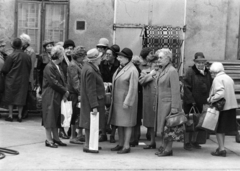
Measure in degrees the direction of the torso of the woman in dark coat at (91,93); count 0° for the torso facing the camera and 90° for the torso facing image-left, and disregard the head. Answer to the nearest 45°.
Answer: approximately 270°

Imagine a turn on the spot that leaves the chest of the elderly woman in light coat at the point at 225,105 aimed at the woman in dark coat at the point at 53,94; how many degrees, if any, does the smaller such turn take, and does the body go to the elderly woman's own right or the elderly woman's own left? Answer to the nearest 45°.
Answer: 0° — they already face them

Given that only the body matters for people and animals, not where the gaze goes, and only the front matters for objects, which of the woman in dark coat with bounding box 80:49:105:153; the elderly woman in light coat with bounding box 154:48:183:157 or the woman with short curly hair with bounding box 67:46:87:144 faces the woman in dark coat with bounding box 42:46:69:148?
the elderly woman in light coat

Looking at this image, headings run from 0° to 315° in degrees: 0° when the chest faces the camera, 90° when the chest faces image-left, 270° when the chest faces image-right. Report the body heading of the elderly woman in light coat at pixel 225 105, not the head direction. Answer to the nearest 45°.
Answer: approximately 90°

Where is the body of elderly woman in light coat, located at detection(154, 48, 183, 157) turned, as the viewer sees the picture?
to the viewer's left

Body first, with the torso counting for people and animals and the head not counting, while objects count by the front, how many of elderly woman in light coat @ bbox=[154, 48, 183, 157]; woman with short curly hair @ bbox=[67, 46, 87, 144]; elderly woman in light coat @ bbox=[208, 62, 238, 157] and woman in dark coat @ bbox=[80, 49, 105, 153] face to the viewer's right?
2

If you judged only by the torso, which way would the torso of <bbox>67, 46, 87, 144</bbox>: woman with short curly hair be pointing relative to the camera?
to the viewer's right

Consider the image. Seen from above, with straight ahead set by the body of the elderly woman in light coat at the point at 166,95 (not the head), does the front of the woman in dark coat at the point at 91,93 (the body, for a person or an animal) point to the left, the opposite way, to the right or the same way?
the opposite way

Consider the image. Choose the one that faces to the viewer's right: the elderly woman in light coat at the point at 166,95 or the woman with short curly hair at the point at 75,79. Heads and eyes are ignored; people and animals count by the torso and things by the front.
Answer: the woman with short curly hair
